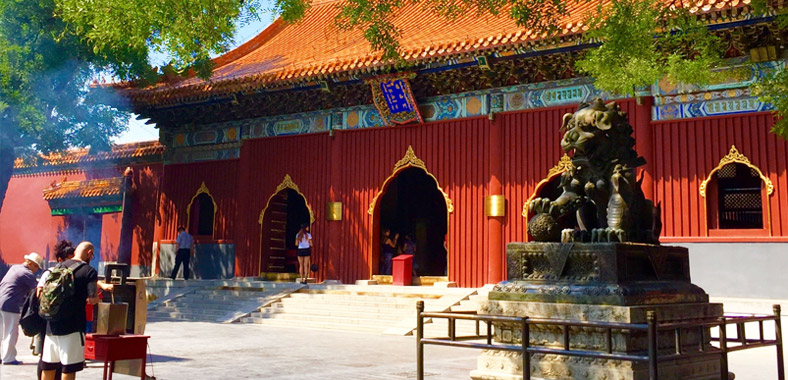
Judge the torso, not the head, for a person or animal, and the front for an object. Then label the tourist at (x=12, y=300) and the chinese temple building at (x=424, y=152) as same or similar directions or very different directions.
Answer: very different directions

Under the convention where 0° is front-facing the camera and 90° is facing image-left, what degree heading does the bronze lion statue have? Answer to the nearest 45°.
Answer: approximately 45°

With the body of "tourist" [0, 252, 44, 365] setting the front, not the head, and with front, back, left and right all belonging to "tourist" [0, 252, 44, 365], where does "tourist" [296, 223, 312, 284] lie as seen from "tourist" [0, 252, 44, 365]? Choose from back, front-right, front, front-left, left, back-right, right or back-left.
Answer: front-left

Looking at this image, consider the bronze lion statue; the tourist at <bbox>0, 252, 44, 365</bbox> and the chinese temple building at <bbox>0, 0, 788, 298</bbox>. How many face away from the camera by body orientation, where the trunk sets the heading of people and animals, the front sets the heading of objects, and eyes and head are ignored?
0

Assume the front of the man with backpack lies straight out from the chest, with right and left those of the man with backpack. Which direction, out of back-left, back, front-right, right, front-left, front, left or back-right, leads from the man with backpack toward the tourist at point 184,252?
front-left

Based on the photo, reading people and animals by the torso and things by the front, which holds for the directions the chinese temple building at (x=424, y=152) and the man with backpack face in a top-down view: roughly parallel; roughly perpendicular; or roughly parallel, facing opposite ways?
roughly parallel, facing opposite ways

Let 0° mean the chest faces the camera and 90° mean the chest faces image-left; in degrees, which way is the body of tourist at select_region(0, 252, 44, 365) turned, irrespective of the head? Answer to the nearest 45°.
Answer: approximately 270°

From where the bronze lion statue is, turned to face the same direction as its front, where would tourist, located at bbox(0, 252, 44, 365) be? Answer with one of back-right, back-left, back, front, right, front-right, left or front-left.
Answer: front-right

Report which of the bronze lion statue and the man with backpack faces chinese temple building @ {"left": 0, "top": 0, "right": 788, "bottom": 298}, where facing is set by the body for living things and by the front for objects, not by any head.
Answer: the man with backpack

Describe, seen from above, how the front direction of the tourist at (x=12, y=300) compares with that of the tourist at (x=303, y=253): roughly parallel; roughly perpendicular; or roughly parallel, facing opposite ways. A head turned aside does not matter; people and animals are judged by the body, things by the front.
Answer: roughly perpendicular

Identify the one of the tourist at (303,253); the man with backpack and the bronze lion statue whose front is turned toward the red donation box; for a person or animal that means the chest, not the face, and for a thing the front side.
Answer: the man with backpack

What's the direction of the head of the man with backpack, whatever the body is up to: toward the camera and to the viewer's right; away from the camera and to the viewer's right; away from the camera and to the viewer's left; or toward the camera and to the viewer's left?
away from the camera and to the viewer's right

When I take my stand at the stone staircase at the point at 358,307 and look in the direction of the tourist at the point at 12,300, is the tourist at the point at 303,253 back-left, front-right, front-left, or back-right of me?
back-right

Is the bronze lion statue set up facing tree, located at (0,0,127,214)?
no
